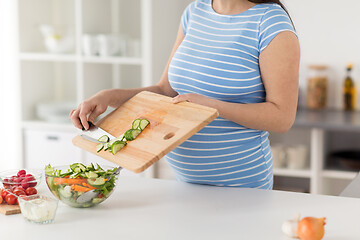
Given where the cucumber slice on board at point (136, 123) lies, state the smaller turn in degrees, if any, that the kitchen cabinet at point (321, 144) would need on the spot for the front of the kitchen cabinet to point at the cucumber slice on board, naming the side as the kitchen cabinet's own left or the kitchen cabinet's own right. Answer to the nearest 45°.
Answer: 0° — it already faces it

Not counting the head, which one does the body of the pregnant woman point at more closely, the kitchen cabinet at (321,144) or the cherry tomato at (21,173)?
the cherry tomato

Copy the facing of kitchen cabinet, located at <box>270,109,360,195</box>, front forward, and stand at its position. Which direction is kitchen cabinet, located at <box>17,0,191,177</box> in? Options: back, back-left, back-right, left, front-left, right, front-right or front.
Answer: right

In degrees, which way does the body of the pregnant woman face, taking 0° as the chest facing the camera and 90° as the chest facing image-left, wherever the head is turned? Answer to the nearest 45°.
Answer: approximately 45°

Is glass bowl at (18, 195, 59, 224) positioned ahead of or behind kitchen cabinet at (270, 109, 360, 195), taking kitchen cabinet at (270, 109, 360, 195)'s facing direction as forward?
ahead

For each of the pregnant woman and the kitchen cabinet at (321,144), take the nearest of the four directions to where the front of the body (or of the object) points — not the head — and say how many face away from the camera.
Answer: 0

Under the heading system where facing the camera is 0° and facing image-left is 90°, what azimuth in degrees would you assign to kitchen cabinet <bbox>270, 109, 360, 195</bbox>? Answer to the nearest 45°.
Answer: approximately 0°

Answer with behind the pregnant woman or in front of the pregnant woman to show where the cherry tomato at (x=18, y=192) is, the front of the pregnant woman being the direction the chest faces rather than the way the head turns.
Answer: in front

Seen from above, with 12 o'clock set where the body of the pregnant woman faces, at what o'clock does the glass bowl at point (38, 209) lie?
The glass bowl is roughly at 12 o'clock from the pregnant woman.

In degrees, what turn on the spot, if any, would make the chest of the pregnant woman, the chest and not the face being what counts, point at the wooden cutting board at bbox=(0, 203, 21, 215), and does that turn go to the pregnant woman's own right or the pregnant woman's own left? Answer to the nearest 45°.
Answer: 0° — they already face it

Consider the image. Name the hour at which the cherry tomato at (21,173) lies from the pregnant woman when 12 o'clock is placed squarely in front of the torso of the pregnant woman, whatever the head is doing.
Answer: The cherry tomato is roughly at 1 o'clock from the pregnant woman.

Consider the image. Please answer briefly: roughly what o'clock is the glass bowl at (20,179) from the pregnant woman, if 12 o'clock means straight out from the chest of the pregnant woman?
The glass bowl is roughly at 1 o'clock from the pregnant woman.
